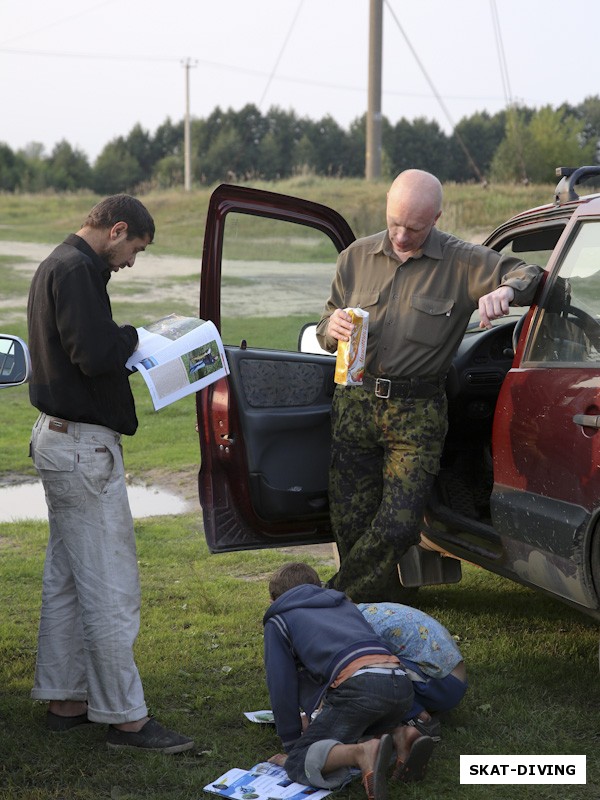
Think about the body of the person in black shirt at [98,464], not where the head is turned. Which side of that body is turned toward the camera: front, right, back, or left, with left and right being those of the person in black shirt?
right

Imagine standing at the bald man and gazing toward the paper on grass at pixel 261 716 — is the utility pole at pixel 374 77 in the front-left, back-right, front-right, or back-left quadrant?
back-right

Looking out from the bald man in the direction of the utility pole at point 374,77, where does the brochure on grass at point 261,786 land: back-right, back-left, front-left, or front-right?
back-left

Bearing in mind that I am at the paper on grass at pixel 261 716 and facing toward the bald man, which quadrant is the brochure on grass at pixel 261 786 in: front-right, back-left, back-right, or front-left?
back-right

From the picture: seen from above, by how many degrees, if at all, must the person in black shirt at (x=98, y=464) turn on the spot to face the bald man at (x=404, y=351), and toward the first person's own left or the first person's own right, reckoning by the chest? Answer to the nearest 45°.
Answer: approximately 45° to the first person's own left

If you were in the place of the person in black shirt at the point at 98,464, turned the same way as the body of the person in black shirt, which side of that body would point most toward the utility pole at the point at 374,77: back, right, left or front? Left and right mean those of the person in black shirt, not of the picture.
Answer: left

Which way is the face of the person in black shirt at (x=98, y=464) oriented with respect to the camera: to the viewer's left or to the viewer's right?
to the viewer's right

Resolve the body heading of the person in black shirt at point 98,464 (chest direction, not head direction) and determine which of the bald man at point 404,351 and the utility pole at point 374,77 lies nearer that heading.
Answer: the bald man
